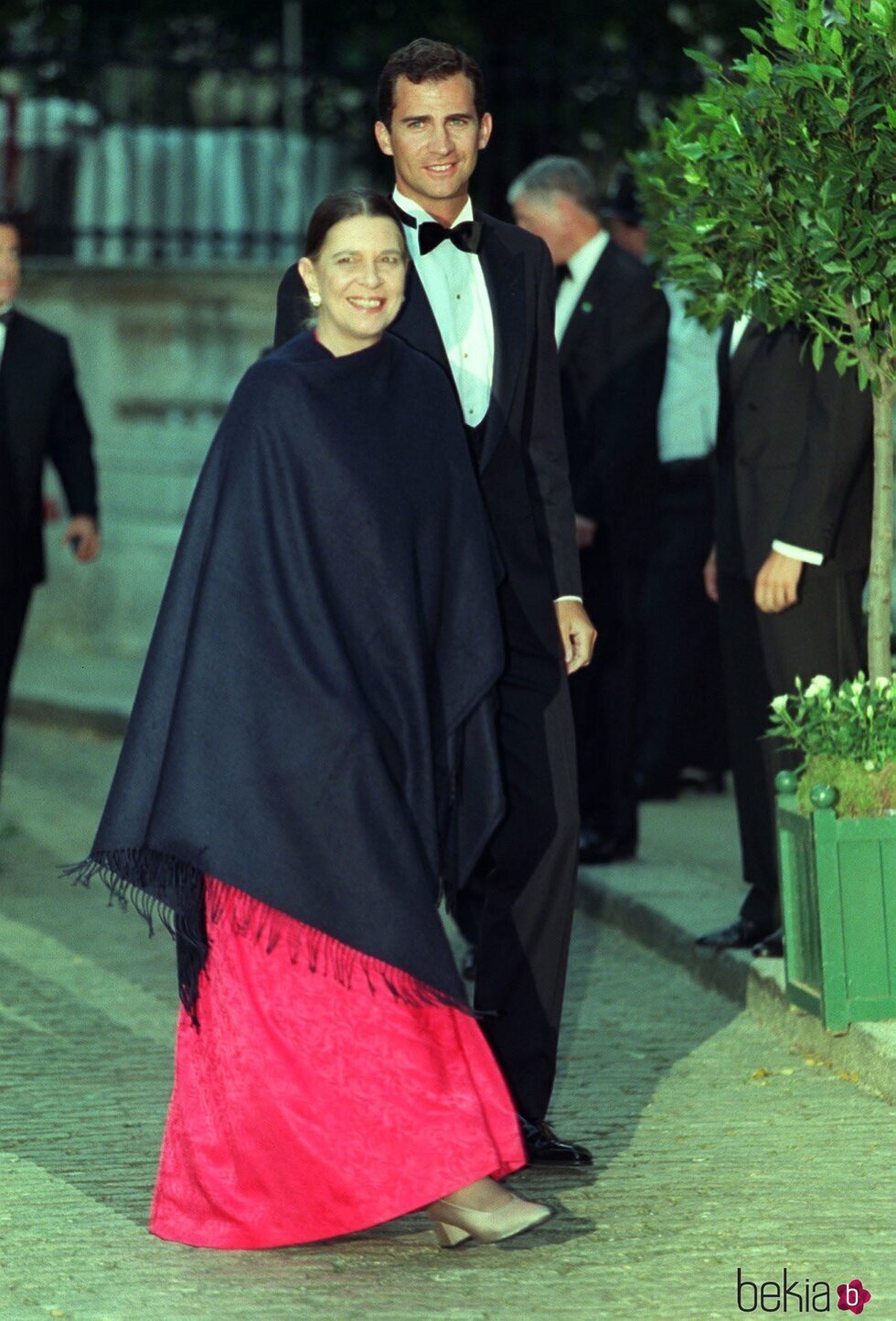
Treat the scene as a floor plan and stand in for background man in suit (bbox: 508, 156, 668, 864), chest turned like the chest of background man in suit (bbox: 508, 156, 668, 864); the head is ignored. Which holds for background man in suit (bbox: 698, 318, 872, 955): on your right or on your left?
on your left

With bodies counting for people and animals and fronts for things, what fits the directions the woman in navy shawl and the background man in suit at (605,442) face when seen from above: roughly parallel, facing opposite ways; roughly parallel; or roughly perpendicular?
roughly perpendicular

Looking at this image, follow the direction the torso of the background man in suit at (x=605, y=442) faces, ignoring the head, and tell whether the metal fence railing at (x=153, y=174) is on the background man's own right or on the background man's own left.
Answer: on the background man's own right

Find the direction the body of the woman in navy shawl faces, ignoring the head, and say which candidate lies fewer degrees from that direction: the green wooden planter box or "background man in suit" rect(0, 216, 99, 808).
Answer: the green wooden planter box

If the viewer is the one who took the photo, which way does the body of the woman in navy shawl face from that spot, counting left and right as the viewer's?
facing the viewer and to the right of the viewer

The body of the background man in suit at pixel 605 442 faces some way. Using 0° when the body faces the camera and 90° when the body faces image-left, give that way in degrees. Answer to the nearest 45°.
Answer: approximately 45°

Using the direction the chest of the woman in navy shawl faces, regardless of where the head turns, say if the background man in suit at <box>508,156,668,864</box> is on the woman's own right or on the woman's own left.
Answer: on the woman's own left

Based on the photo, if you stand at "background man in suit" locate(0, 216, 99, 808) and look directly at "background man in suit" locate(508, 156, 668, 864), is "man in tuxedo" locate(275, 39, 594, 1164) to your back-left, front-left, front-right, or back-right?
front-right

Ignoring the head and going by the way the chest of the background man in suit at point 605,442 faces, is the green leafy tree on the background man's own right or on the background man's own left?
on the background man's own left

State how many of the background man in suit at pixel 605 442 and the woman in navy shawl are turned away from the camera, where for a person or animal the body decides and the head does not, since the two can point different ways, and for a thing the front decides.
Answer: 0

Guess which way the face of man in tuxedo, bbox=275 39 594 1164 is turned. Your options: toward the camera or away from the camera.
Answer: toward the camera

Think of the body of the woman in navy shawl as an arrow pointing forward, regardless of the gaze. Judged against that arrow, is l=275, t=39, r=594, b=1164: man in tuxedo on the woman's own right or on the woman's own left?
on the woman's own left

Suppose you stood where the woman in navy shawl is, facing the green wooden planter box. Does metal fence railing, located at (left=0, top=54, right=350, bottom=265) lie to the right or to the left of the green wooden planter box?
left

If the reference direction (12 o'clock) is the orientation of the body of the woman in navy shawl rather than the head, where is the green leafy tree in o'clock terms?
The green leafy tree is roughly at 9 o'clock from the woman in navy shawl.

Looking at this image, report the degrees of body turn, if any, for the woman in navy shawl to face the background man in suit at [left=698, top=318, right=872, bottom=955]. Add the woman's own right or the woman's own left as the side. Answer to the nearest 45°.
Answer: approximately 90° to the woman's own left
